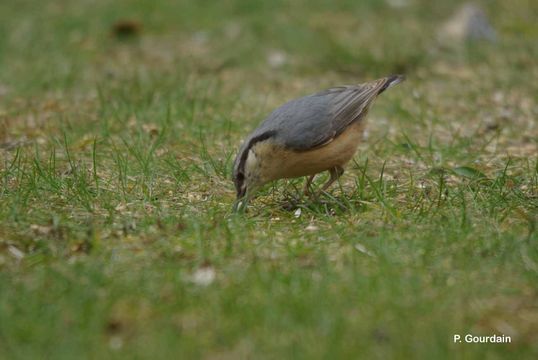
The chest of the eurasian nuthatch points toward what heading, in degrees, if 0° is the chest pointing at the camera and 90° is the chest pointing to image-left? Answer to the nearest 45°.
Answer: approximately 90°
